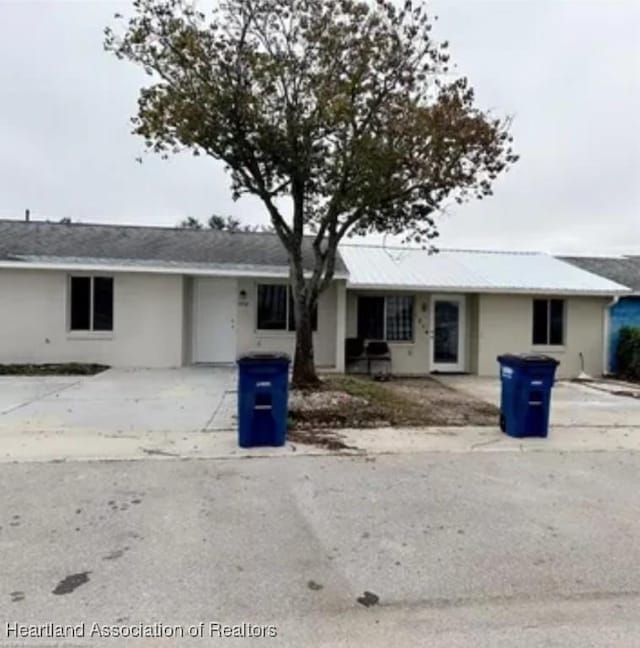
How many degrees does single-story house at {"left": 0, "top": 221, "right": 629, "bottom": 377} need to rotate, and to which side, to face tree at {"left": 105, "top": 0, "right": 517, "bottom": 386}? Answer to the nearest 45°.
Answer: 0° — it already faces it

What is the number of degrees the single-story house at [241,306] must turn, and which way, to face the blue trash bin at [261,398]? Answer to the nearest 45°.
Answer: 0° — it already faces it

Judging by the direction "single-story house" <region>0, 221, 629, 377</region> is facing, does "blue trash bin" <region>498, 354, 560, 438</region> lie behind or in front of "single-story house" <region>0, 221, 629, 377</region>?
in front

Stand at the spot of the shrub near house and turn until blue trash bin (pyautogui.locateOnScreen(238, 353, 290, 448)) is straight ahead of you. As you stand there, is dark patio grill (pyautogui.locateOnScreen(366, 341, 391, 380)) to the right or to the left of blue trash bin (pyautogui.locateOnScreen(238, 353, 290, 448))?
right

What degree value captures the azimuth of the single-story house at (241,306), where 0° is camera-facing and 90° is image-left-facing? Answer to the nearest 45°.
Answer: approximately 0°

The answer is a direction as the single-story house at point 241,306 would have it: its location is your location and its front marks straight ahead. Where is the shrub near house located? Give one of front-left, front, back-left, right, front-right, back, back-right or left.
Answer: left

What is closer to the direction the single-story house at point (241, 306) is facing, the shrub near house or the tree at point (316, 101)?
the tree
